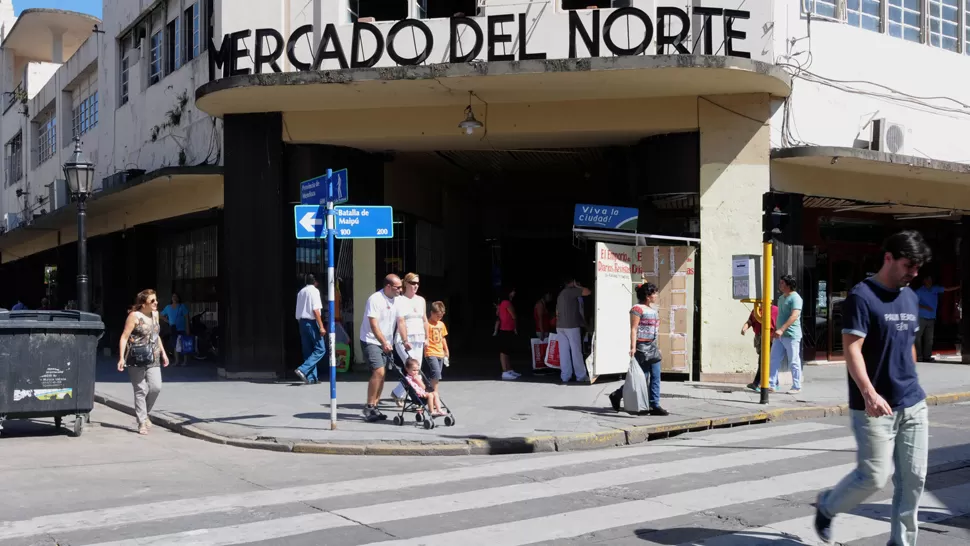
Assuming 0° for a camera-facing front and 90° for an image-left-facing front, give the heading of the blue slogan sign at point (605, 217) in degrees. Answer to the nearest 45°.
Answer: approximately 0°

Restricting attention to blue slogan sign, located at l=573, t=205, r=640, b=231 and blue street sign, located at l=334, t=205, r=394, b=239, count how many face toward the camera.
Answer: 2

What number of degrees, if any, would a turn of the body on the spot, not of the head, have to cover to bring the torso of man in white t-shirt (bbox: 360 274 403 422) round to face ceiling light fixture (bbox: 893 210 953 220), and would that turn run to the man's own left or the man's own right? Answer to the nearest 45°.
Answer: approximately 90° to the man's own left

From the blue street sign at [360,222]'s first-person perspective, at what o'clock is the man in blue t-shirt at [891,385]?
The man in blue t-shirt is roughly at 11 o'clock from the blue street sign.

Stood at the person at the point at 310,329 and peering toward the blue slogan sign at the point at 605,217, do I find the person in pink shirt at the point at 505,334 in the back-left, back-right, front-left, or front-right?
front-left

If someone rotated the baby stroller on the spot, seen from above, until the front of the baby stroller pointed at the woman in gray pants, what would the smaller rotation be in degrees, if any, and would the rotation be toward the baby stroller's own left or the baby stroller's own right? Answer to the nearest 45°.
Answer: approximately 135° to the baby stroller's own right

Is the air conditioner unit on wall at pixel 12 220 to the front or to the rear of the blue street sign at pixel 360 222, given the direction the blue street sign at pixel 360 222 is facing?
to the rear

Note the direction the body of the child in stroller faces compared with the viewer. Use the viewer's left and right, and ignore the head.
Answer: facing the viewer and to the right of the viewer

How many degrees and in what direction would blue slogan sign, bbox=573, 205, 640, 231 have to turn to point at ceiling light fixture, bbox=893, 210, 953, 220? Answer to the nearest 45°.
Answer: approximately 135° to its left

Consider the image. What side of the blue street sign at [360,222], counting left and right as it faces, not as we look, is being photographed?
front
